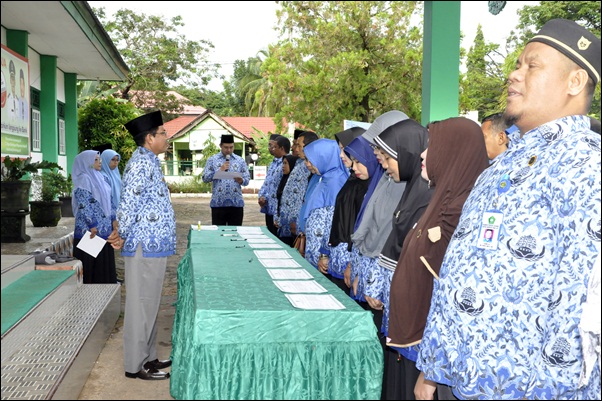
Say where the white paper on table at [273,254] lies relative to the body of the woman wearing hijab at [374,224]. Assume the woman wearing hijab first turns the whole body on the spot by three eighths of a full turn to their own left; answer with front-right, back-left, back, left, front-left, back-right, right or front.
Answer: back

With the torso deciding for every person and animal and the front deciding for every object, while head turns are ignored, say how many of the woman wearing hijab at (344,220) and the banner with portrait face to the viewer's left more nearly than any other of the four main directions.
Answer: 1

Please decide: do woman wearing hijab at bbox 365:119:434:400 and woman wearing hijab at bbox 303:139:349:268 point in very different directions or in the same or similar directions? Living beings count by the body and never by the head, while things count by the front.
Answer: same or similar directions

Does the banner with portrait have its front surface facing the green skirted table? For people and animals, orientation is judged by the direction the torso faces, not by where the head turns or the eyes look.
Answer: yes

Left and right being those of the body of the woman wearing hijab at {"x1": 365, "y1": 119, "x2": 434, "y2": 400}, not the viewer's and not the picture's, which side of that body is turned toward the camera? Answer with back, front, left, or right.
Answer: left

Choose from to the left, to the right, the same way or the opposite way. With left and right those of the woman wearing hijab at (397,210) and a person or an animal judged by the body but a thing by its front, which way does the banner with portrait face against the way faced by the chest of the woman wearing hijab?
the opposite way

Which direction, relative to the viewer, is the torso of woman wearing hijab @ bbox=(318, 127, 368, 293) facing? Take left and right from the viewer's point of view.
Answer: facing to the left of the viewer

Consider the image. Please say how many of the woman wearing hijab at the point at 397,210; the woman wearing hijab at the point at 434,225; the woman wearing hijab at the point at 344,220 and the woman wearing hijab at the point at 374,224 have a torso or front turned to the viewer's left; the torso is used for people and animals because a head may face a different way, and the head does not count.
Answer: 4

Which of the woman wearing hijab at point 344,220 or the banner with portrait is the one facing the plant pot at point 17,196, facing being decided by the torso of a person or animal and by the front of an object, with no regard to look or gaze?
the woman wearing hijab

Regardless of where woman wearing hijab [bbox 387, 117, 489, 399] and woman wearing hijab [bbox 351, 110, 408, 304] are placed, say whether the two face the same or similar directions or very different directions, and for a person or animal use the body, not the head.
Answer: same or similar directions

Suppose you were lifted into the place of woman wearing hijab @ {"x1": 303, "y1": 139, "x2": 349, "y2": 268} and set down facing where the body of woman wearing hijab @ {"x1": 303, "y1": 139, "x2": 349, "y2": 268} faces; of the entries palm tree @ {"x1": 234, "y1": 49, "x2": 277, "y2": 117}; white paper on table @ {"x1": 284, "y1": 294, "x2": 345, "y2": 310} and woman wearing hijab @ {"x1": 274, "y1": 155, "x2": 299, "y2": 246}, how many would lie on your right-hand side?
2

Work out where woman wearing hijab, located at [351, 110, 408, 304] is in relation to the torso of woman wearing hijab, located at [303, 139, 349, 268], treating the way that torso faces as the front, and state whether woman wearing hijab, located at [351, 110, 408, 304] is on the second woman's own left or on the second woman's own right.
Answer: on the second woman's own left

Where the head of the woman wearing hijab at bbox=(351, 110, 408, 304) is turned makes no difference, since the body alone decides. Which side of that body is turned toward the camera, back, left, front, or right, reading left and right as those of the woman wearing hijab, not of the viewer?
left

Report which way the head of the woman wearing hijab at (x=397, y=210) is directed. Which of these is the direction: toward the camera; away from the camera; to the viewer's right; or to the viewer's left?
to the viewer's left

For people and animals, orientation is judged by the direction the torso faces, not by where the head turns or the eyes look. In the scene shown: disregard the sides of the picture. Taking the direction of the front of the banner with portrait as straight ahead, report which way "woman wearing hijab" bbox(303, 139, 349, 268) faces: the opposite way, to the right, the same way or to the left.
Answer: the opposite way

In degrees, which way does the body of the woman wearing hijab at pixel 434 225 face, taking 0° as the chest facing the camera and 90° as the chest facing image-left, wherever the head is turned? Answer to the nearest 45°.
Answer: approximately 90°

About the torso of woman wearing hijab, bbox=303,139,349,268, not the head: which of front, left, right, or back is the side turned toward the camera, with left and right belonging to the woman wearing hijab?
left

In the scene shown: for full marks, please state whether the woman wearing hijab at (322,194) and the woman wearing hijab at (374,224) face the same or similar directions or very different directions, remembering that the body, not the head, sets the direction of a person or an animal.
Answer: same or similar directions

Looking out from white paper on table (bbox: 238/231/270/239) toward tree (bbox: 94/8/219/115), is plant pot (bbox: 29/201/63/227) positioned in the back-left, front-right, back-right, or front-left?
front-left

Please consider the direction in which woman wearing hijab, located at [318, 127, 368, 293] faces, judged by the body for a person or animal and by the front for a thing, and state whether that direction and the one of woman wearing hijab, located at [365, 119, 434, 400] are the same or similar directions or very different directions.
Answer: same or similar directions
